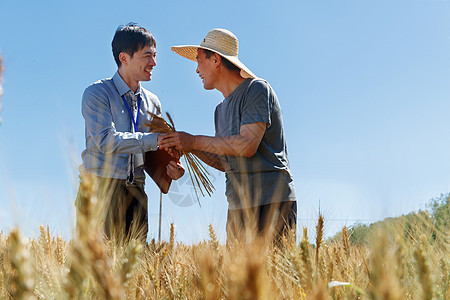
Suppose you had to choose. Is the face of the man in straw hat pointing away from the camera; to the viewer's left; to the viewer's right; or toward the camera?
to the viewer's left

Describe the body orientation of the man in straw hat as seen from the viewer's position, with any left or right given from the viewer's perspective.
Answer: facing to the left of the viewer
